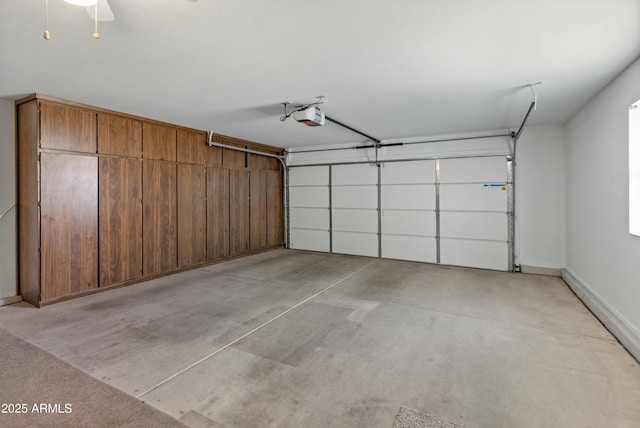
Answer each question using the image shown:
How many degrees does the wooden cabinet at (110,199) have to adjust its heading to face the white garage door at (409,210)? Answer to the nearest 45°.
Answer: approximately 45° to its left

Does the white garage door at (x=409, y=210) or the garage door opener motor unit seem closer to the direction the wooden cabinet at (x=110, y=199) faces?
the garage door opener motor unit

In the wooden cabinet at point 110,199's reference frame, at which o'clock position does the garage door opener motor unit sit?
The garage door opener motor unit is roughly at 12 o'clock from the wooden cabinet.

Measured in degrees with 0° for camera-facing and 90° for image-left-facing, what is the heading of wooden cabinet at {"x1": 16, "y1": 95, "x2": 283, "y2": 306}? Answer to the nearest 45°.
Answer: approximately 315°
